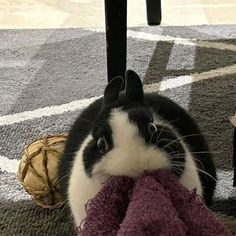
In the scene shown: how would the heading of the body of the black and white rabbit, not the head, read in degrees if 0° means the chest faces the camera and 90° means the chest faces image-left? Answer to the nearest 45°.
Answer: approximately 0°
